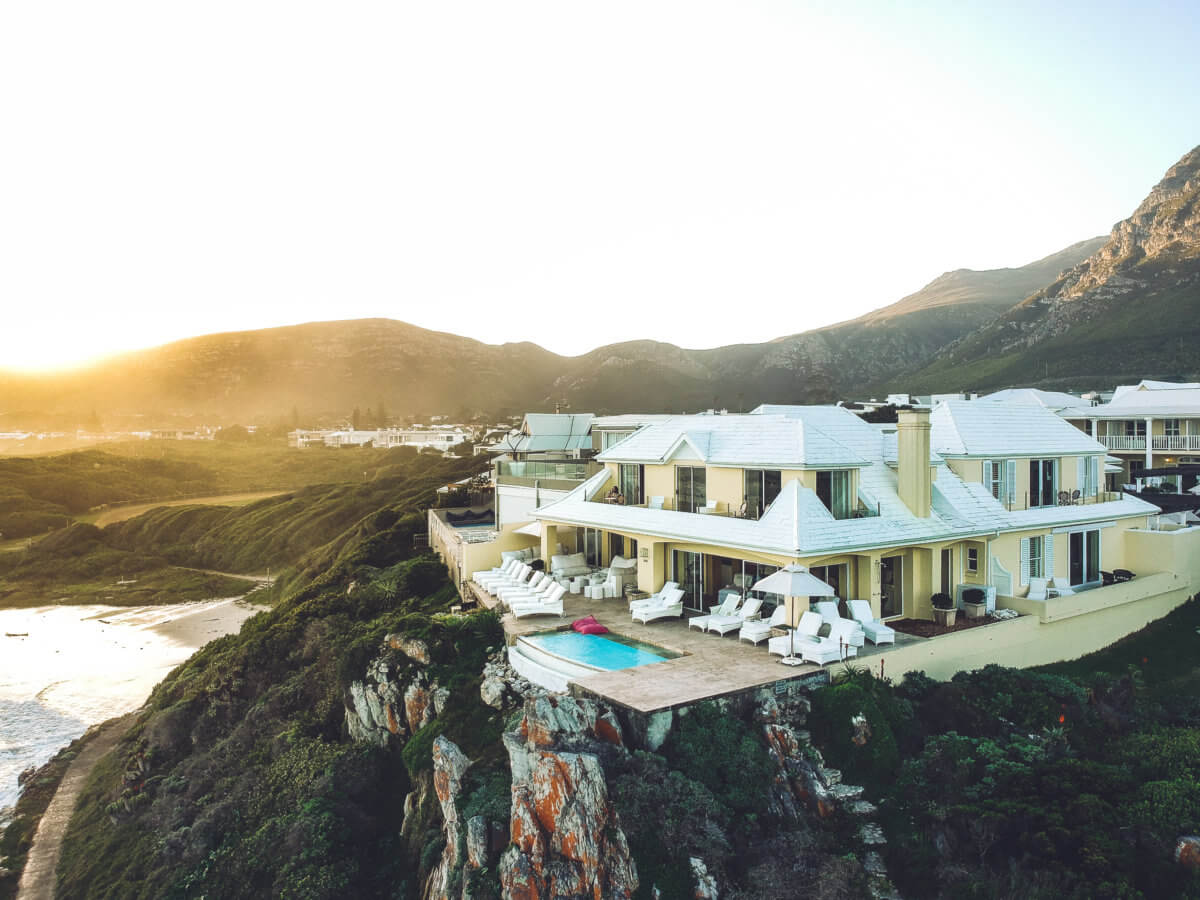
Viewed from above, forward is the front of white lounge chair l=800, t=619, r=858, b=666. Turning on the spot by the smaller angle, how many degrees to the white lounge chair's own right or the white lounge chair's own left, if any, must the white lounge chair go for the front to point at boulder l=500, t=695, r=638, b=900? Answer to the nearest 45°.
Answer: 0° — it already faces it

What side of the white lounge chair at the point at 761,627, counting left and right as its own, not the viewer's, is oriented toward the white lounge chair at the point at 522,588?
right

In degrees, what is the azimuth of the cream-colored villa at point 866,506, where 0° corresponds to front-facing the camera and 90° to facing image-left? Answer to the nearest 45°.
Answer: approximately 45°

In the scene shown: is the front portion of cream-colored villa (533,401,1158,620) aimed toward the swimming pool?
yes

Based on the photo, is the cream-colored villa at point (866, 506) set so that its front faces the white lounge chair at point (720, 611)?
yes

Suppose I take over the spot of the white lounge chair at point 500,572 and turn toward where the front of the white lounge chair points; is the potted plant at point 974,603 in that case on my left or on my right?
on my left

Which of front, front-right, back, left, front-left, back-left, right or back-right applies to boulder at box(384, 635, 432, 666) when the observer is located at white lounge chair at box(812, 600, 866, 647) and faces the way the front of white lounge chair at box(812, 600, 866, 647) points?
back-right

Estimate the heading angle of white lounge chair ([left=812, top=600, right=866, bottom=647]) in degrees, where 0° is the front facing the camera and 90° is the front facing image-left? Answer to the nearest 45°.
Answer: approximately 315°

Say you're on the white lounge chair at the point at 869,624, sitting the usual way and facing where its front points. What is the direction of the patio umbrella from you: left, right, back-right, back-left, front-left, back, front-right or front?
right
